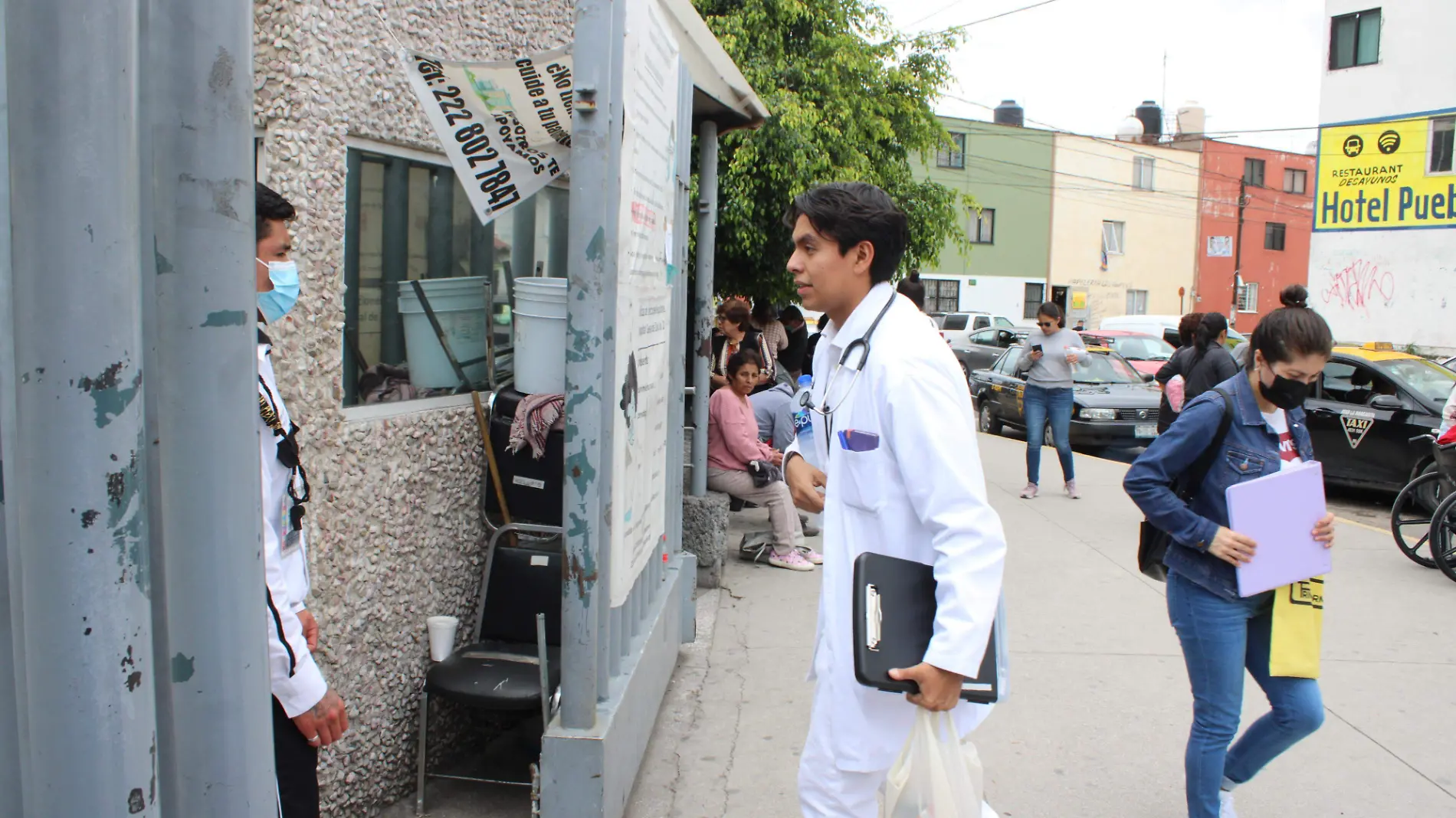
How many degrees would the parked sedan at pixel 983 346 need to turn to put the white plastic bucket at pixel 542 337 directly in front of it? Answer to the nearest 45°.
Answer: approximately 45° to its right

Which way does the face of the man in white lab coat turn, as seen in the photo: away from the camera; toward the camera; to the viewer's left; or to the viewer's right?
to the viewer's left

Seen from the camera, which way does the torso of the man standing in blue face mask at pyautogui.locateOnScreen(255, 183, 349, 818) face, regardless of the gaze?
to the viewer's right

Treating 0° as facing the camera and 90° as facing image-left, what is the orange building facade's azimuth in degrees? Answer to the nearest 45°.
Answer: approximately 0°

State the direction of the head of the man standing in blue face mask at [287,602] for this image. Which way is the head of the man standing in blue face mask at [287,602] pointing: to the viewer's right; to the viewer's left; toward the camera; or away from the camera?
to the viewer's right

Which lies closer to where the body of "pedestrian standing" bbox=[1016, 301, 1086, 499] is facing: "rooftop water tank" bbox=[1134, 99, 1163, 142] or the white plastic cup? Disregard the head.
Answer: the white plastic cup
